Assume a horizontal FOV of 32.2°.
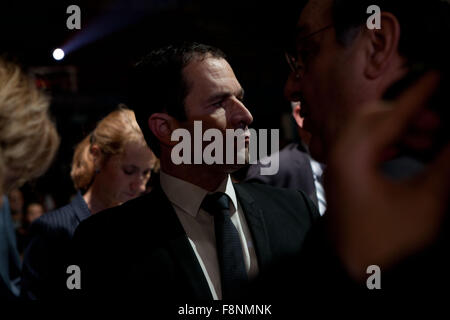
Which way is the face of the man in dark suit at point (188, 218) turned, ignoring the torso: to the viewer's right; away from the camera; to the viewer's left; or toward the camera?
to the viewer's right

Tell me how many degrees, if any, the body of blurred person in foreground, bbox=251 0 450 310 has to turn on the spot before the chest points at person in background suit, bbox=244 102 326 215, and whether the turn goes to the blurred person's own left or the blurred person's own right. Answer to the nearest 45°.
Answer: approximately 90° to the blurred person's own right

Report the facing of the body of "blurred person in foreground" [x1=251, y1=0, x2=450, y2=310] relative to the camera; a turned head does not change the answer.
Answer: to the viewer's left

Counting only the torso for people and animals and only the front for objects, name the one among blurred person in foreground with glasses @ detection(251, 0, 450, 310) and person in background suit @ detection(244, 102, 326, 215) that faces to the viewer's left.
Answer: blurred person in foreground with glasses @ detection(251, 0, 450, 310)

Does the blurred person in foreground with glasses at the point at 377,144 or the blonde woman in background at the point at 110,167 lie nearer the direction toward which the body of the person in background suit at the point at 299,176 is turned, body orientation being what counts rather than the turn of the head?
the blurred person in foreground with glasses

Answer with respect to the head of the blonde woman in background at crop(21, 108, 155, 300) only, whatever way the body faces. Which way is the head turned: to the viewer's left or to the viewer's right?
to the viewer's right

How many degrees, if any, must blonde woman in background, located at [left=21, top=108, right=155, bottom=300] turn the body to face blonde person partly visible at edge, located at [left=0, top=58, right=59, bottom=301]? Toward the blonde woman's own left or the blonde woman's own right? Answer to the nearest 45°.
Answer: approximately 45° to the blonde woman's own right
